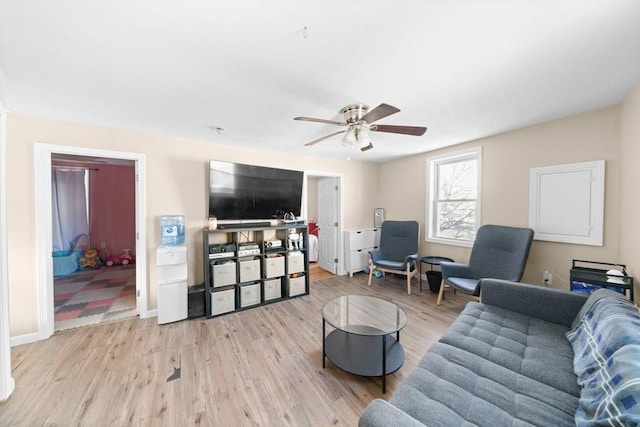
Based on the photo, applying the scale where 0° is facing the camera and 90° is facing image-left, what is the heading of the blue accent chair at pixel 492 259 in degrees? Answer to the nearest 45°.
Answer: approximately 45°

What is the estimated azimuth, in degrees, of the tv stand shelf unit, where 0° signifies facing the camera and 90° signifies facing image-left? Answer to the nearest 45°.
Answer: approximately 315°

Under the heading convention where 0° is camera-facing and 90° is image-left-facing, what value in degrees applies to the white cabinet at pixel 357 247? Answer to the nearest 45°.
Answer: approximately 315°

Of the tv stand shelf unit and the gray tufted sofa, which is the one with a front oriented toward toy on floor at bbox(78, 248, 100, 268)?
the gray tufted sofa

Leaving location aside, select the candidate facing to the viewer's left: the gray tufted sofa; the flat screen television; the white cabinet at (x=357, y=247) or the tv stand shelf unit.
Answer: the gray tufted sofa

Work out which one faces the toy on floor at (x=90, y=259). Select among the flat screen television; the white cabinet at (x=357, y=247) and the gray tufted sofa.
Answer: the gray tufted sofa

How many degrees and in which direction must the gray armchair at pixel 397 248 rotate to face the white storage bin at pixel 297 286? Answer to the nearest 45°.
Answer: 0° — it already faces it

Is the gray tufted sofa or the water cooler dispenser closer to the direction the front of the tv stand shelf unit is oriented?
the gray tufted sofa

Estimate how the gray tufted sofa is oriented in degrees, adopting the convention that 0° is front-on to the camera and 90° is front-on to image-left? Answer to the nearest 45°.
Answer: approximately 90°
